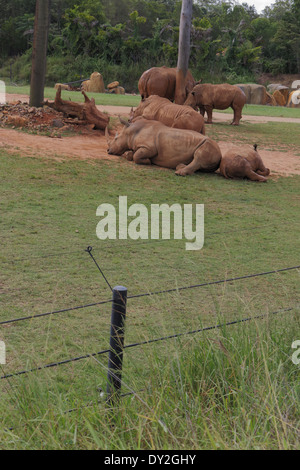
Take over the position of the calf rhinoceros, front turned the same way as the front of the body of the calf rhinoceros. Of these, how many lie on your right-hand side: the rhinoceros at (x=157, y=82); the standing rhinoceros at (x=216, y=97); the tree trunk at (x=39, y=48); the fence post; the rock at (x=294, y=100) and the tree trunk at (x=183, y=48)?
1

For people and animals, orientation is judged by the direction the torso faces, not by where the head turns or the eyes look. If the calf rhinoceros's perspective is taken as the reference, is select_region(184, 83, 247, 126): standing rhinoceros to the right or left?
on its left

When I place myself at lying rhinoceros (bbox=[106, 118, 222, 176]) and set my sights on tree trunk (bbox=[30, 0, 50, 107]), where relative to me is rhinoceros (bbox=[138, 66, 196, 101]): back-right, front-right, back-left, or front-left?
front-right

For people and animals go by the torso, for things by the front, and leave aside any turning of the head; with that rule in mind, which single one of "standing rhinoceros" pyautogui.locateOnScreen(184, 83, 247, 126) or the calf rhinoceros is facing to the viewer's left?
the standing rhinoceros

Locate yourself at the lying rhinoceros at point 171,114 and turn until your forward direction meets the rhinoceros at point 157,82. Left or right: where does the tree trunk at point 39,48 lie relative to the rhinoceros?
left

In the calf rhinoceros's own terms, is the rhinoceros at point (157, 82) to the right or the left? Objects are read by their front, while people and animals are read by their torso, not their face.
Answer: on its left

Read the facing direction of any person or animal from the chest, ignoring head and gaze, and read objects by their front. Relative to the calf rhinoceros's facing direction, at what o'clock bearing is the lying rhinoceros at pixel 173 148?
The lying rhinoceros is roughly at 6 o'clock from the calf rhinoceros.

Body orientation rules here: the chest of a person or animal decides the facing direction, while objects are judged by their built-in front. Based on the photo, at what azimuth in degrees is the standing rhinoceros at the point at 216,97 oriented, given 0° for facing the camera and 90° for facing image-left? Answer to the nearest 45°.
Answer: approximately 90°

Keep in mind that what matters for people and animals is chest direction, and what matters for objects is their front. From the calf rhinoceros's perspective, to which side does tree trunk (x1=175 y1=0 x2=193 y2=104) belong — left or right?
on its left

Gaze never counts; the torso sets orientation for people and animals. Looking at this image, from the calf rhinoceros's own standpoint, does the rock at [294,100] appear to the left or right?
on its left
